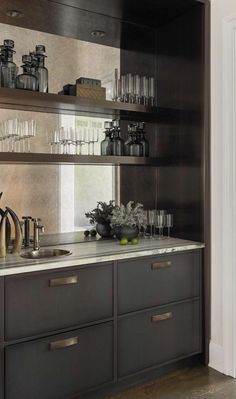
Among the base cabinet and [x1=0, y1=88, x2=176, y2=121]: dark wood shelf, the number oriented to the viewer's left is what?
0

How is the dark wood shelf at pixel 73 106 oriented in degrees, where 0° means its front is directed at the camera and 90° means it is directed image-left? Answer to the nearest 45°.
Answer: approximately 315°

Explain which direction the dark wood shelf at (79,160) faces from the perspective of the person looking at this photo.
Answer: facing the viewer and to the right of the viewer

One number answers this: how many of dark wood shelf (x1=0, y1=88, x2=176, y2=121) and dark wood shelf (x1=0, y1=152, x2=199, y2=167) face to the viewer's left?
0

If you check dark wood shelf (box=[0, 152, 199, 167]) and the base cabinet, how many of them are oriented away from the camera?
0
